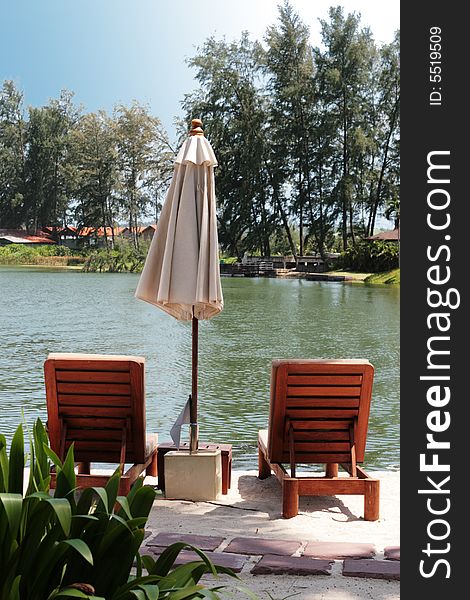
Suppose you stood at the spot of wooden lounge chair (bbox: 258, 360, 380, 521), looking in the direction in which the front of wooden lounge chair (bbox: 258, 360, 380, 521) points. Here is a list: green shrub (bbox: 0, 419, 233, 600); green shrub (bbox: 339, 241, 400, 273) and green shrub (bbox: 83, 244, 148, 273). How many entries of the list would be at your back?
1

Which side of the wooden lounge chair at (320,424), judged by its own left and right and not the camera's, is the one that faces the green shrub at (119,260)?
front

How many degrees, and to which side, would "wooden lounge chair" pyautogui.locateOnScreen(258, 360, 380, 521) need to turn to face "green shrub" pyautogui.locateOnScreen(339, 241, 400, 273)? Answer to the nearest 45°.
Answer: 0° — it already faces it

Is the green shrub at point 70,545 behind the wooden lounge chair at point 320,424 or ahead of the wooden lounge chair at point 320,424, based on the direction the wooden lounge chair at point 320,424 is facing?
behind

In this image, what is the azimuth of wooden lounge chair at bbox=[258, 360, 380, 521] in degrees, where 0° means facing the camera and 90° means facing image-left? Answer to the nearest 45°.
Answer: approximately 180°

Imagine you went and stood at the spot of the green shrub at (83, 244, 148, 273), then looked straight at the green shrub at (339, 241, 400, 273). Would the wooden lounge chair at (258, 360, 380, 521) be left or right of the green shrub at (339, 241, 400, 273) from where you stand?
right

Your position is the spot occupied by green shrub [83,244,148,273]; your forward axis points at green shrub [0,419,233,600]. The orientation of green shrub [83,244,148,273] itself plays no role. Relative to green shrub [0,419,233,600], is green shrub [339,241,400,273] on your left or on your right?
left

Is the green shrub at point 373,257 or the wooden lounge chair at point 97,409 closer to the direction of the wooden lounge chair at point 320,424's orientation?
the green shrub

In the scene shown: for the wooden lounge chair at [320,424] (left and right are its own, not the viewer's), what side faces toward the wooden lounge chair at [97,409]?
left

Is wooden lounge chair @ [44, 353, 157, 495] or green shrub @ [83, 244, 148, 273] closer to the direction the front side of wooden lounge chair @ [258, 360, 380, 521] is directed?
the green shrub
